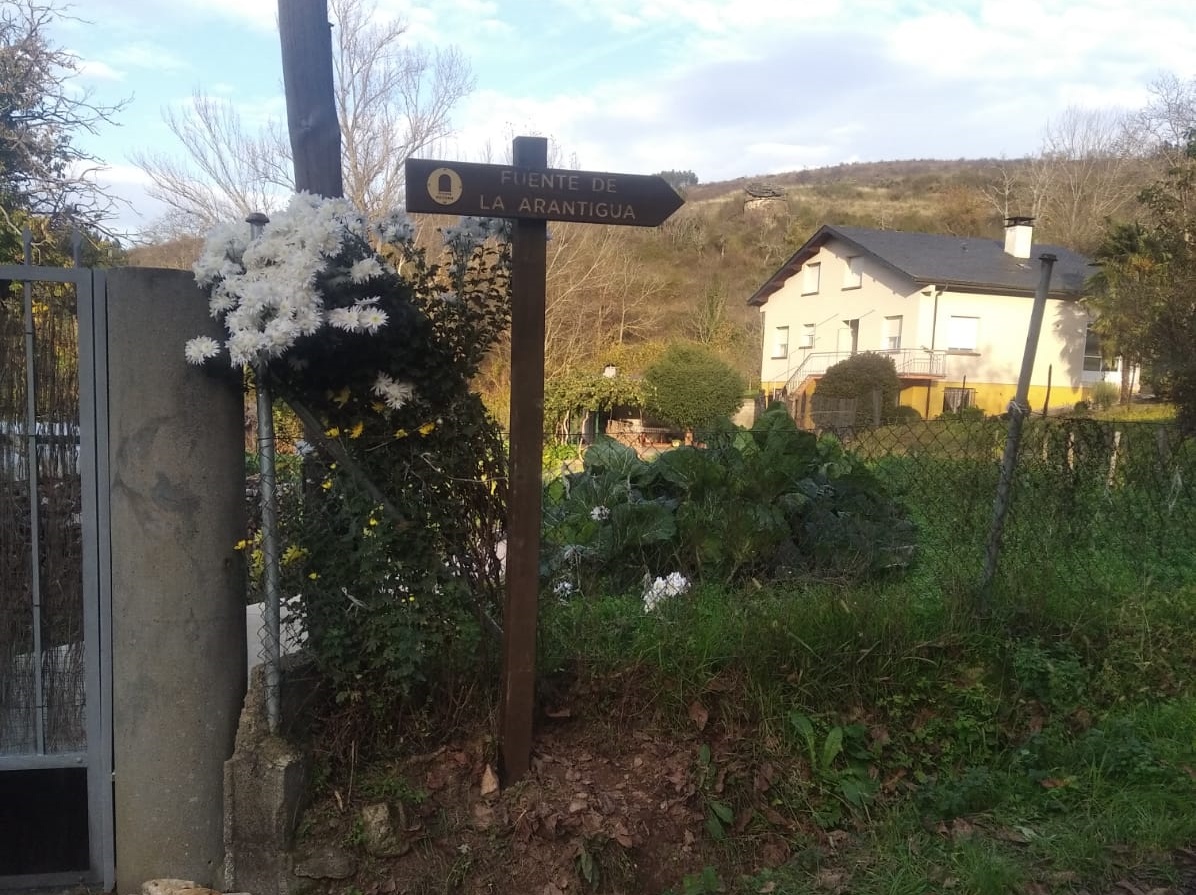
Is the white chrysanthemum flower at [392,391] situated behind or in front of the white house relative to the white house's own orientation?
in front

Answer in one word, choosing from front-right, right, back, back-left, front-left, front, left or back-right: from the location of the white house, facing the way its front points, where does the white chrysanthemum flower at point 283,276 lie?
front-left

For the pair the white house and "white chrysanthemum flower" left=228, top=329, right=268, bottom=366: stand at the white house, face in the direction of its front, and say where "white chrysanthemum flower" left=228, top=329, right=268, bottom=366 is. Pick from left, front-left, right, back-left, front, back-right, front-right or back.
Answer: front-left

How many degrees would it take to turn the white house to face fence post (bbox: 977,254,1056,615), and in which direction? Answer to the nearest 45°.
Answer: approximately 45° to its left

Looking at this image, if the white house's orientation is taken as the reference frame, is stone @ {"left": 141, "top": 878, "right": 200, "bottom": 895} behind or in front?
in front

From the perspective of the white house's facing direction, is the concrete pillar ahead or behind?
ahead

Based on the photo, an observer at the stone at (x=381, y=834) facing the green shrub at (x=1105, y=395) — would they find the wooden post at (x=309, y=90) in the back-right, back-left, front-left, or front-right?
front-left

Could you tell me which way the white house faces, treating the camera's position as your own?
facing the viewer and to the left of the viewer
